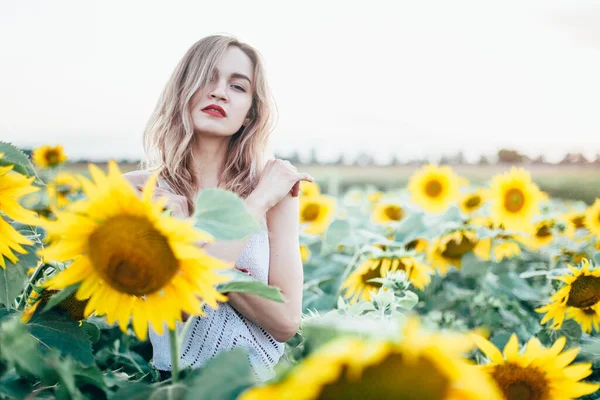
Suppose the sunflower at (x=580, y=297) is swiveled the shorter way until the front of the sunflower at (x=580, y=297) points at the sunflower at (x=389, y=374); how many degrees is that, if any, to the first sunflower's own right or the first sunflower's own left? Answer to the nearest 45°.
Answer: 0° — it already faces it

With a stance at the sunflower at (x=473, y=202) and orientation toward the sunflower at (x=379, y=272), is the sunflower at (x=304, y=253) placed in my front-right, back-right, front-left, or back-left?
front-right

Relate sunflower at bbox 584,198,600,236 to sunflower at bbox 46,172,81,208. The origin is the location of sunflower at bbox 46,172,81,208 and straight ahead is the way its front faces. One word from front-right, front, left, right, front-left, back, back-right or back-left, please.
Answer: front-left

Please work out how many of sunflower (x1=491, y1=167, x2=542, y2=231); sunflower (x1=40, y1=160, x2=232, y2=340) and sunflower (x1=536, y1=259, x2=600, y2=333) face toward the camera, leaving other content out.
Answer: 3

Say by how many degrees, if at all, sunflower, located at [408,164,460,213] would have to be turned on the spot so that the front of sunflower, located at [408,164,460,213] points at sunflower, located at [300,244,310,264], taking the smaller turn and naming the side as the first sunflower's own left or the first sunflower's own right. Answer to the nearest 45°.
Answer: approximately 45° to the first sunflower's own right

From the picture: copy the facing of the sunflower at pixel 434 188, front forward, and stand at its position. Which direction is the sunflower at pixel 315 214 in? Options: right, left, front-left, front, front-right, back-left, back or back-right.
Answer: front-right

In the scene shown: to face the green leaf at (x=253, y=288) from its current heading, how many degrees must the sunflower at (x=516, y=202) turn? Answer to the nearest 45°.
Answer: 0° — it already faces it

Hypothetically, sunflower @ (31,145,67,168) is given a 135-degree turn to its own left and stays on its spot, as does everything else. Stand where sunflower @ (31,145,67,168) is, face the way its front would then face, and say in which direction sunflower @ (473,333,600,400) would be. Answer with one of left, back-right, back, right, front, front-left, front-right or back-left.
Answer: back-right

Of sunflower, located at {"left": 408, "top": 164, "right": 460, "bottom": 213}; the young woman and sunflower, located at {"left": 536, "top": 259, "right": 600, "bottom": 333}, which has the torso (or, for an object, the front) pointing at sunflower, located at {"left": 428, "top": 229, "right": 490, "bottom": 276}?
sunflower, located at {"left": 408, "top": 164, "right": 460, "bottom": 213}

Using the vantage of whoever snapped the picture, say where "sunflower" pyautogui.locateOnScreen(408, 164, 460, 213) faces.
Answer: facing the viewer

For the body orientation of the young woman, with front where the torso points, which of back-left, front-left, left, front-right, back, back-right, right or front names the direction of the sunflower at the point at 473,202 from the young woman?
back-left

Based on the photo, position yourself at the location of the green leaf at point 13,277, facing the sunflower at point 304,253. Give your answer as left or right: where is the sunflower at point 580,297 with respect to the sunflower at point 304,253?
right

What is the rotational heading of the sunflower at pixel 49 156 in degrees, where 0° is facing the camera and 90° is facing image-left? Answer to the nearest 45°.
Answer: approximately 0°

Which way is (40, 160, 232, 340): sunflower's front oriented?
toward the camera

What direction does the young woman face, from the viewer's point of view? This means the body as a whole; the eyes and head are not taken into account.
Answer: toward the camera
